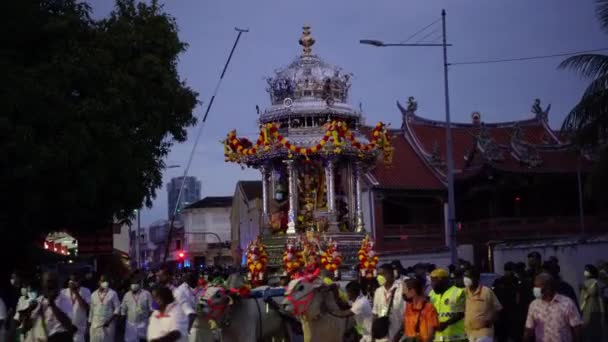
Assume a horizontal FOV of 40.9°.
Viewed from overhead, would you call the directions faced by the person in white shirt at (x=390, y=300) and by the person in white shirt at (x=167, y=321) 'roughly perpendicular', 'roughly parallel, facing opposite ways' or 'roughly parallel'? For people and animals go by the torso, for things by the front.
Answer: roughly parallel

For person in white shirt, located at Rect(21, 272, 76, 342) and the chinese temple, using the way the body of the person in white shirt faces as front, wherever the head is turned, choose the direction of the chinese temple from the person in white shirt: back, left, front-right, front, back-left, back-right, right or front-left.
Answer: back-left

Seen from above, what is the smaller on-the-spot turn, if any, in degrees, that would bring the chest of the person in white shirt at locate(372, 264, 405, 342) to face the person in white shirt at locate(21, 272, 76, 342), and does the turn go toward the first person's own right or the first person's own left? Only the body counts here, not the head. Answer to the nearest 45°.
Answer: approximately 45° to the first person's own right

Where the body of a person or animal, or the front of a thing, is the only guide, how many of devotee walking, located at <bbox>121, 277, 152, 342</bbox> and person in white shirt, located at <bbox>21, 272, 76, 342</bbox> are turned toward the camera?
2

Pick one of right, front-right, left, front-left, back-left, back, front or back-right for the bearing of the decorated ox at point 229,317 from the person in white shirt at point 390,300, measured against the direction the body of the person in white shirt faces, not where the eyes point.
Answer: front-right

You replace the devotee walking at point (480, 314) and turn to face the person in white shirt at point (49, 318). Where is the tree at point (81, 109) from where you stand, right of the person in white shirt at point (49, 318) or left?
right

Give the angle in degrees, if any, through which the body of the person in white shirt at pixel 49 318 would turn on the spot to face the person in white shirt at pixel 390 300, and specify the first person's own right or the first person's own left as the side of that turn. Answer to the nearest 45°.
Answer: approximately 90° to the first person's own left

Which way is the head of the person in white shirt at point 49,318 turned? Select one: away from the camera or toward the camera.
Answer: toward the camera

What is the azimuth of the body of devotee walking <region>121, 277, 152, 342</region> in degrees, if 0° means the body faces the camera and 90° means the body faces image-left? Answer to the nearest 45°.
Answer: approximately 0°

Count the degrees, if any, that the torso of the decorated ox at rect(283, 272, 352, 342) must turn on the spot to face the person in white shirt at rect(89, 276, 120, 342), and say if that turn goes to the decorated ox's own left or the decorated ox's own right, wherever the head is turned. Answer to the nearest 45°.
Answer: approximately 90° to the decorated ox's own right

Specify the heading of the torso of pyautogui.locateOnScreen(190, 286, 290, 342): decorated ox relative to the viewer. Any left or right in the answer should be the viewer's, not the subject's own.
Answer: facing the viewer and to the left of the viewer

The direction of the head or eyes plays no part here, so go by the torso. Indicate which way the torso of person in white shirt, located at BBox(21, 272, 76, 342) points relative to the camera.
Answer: toward the camera
